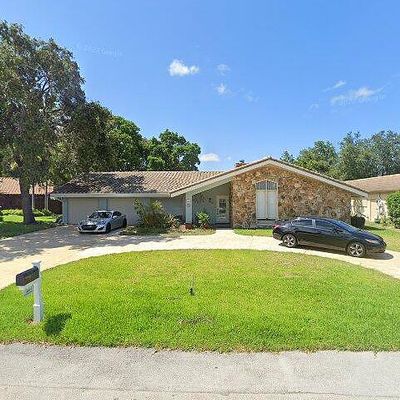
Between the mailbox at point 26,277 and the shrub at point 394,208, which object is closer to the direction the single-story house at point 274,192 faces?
the mailbox

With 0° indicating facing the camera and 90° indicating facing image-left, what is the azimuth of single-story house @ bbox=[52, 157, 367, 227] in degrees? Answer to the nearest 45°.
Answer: approximately 0°

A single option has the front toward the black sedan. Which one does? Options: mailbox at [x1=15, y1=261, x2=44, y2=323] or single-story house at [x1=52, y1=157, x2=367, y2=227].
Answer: the single-story house

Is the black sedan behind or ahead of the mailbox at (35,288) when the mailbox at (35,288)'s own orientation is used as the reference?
behind

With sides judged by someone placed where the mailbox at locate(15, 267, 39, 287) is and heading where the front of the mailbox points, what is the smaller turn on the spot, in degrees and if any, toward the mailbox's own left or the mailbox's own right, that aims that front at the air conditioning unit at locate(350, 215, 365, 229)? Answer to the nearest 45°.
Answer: approximately 135° to the mailbox's own left

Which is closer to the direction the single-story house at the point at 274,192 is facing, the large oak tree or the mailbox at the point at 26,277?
the mailbox

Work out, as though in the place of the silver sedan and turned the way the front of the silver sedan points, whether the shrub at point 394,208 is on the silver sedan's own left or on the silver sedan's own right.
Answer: on the silver sedan's own left

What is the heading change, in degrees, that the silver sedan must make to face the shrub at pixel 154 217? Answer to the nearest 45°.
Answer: approximately 135° to its left

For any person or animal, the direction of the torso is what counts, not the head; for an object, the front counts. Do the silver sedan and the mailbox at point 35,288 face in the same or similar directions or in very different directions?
same or similar directions

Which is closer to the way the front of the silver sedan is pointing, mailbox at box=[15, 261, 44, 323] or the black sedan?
the mailbox

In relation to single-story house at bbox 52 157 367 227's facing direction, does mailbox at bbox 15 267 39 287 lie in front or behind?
in front

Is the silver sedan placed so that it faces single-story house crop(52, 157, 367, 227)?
no

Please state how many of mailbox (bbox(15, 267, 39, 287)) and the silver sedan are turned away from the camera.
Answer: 0

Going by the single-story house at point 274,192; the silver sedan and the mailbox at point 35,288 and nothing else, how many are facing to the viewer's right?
0

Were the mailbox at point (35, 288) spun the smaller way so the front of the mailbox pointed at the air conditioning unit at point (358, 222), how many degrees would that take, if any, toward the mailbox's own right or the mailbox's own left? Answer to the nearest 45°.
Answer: approximately 135° to the mailbox's own left

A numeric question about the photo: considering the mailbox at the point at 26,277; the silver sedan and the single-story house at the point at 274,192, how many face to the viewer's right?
0

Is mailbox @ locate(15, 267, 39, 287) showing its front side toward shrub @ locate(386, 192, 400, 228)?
no

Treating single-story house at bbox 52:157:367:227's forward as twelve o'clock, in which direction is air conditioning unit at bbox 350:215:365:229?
The air conditioning unit is roughly at 9 o'clock from the single-story house.
